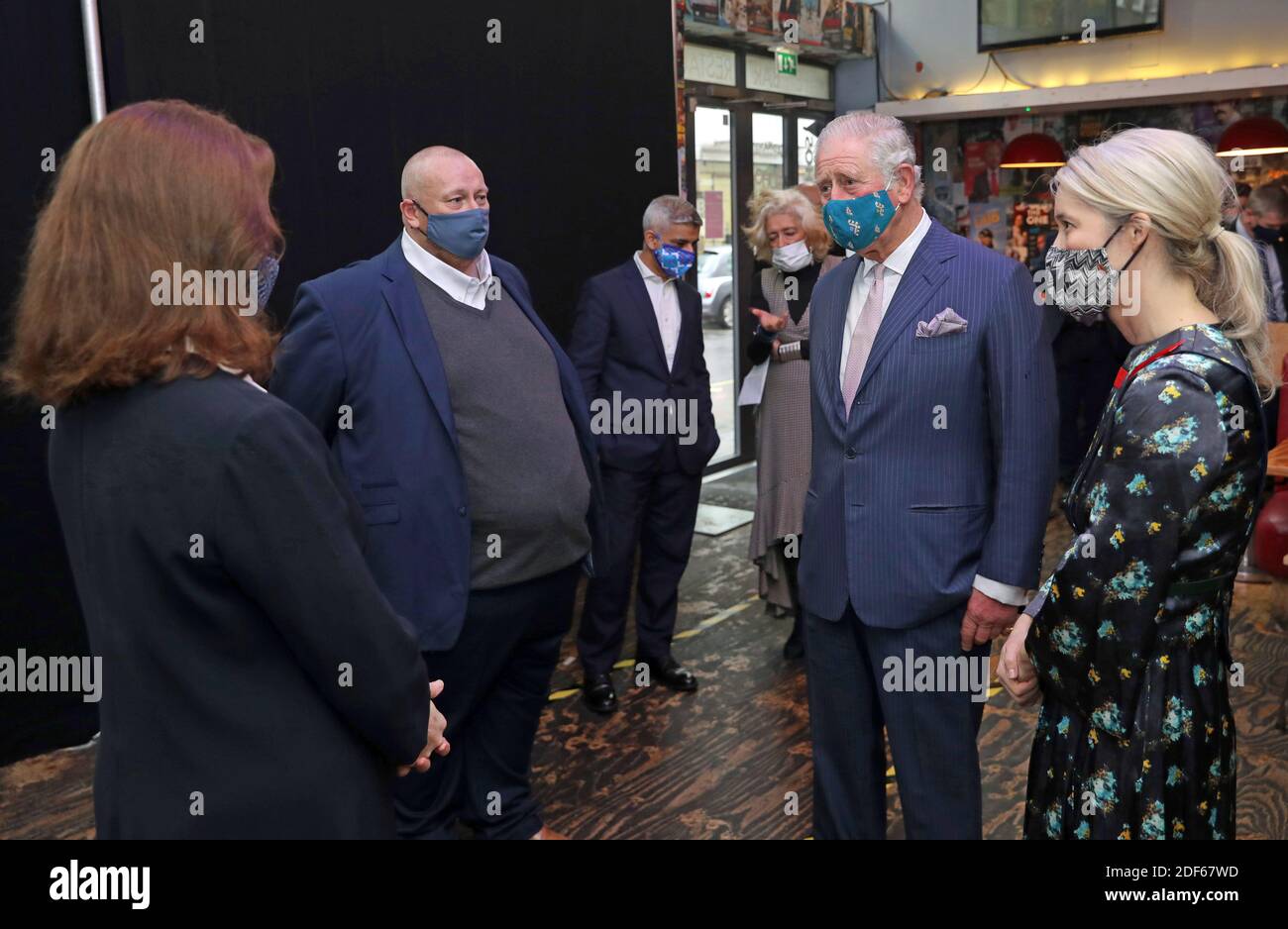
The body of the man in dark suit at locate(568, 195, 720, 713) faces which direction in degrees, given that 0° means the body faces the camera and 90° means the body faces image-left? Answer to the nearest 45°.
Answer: approximately 315°

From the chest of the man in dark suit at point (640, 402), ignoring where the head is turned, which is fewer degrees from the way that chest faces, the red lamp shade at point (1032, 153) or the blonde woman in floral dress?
the blonde woman in floral dress

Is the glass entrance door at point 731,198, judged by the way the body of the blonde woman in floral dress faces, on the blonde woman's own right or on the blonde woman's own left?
on the blonde woman's own right

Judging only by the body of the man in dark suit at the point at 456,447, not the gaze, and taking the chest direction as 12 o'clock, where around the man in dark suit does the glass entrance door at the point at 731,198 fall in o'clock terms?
The glass entrance door is roughly at 8 o'clock from the man in dark suit.

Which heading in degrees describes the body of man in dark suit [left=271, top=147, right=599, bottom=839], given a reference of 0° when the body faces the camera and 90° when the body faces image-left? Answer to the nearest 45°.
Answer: approximately 315°

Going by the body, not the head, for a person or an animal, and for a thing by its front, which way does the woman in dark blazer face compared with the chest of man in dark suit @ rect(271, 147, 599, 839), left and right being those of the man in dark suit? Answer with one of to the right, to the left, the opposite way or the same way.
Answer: to the left

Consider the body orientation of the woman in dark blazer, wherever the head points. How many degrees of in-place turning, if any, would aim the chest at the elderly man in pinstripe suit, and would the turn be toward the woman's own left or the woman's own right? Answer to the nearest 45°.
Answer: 0° — they already face them

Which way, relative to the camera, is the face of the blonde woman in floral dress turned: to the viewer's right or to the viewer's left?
to the viewer's left

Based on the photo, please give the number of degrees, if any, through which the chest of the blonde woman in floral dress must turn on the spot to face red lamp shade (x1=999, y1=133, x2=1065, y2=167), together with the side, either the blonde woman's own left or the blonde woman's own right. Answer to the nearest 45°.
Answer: approximately 90° to the blonde woman's own right

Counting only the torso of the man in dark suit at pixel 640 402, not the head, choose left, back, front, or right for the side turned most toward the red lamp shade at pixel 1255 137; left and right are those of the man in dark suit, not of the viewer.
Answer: left

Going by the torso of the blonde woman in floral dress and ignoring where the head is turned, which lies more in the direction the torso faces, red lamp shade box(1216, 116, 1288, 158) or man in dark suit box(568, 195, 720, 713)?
the man in dark suit
